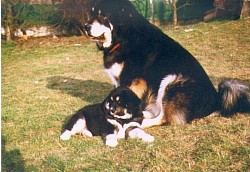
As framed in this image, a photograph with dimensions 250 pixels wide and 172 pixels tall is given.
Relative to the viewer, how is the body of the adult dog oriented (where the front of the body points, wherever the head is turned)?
to the viewer's left

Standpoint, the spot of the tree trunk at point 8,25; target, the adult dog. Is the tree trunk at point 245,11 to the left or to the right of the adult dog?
left

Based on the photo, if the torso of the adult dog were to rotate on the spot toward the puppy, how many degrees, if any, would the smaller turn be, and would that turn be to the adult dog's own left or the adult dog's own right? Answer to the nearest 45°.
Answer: approximately 45° to the adult dog's own left

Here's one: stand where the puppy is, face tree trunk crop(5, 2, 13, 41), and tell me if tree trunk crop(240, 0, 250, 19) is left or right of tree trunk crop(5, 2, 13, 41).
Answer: right

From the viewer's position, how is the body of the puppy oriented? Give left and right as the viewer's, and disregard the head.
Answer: facing the viewer and to the right of the viewer

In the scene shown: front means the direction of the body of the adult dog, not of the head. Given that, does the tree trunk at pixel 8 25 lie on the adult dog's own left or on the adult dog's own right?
on the adult dog's own right

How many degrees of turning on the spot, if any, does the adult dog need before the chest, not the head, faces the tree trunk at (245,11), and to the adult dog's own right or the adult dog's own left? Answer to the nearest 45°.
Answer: approximately 90° to the adult dog's own right
